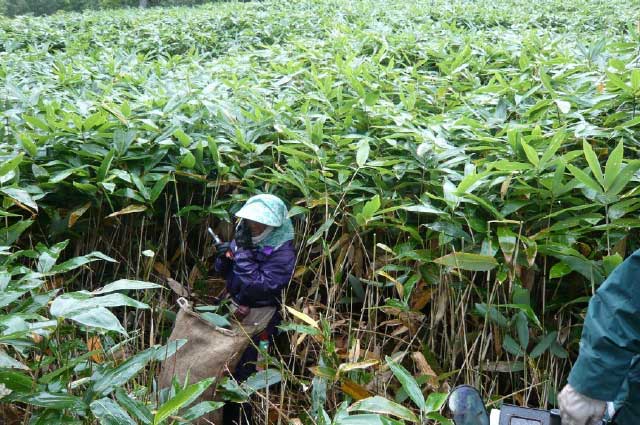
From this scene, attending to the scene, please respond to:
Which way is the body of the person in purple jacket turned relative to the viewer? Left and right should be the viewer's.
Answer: facing the viewer and to the left of the viewer

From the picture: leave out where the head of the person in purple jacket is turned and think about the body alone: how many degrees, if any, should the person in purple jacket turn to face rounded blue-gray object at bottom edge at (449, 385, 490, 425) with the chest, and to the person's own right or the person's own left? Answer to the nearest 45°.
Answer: approximately 45° to the person's own left
